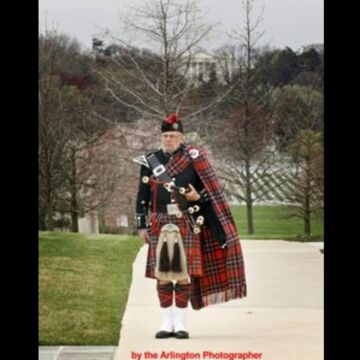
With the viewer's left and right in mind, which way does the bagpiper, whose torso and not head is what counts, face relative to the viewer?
facing the viewer

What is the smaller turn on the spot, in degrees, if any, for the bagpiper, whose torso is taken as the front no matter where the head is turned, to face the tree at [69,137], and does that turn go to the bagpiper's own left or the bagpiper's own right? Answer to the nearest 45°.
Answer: approximately 180°
